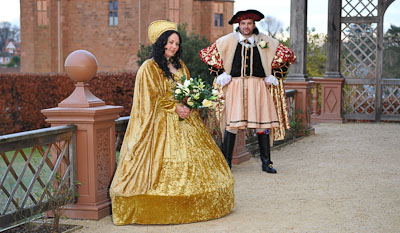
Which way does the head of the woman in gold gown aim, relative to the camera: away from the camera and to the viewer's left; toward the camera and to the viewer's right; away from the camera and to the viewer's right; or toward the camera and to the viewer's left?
toward the camera and to the viewer's right

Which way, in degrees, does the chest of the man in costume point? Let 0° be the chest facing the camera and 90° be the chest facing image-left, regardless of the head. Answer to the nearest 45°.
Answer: approximately 0°

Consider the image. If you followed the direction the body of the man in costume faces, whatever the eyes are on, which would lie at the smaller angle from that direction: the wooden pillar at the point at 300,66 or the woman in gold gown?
the woman in gold gown

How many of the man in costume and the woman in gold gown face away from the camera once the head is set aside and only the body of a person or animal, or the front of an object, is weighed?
0

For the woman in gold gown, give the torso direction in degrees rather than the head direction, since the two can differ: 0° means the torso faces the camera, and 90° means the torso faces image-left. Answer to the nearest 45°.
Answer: approximately 315°

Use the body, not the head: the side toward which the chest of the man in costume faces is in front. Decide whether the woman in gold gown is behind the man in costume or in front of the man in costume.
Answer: in front

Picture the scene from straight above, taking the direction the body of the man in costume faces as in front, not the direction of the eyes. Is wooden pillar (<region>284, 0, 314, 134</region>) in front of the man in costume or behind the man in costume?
behind

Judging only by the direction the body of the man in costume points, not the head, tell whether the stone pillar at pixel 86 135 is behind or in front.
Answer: in front

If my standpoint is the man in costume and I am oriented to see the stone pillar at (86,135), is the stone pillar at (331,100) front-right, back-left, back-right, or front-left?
back-right
